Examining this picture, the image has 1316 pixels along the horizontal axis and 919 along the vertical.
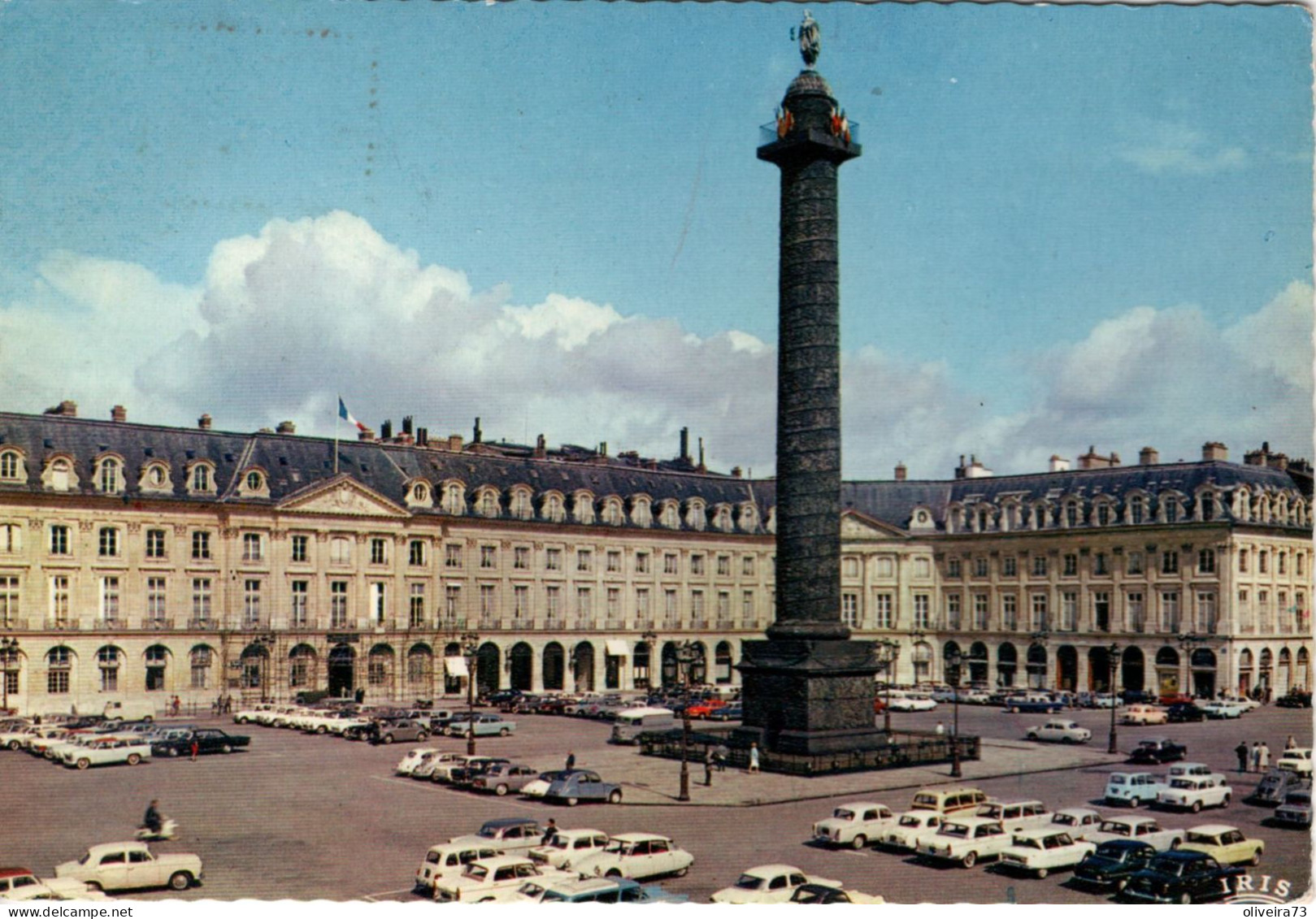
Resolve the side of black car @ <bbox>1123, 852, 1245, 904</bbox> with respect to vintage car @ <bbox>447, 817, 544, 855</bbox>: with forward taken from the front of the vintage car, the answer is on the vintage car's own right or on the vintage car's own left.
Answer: on the vintage car's own left

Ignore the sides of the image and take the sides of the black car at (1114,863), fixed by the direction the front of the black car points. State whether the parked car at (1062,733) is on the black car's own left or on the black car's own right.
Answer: on the black car's own right

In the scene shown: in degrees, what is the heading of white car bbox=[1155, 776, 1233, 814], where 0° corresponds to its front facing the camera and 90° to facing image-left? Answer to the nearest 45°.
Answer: approximately 45°

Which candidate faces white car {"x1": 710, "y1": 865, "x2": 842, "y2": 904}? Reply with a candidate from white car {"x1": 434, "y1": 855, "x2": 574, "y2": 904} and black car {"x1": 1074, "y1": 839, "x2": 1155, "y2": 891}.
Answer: the black car
